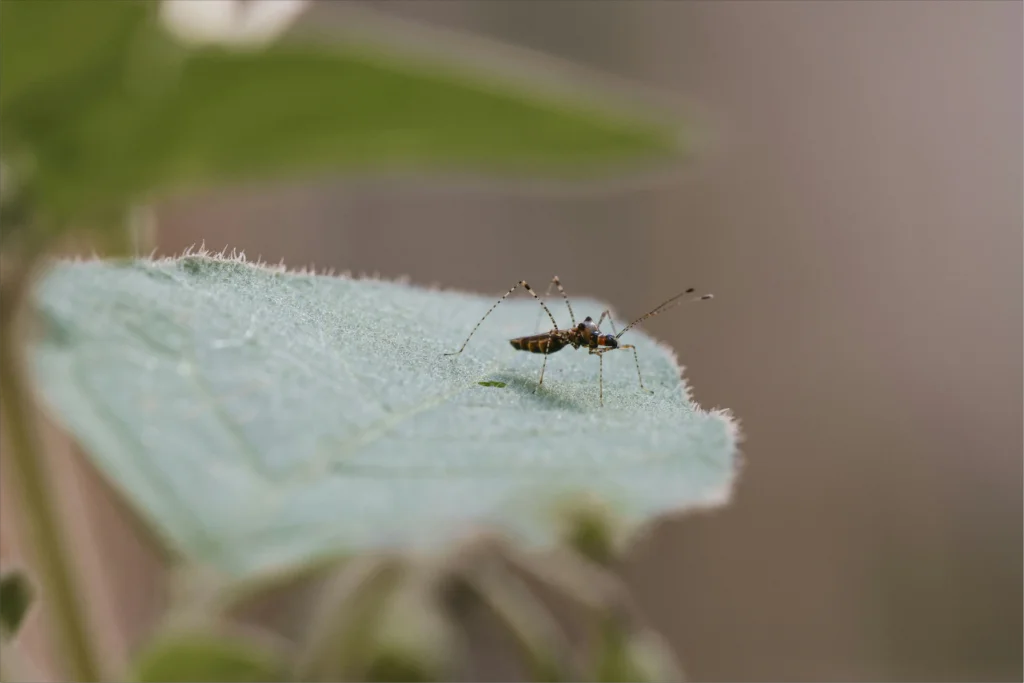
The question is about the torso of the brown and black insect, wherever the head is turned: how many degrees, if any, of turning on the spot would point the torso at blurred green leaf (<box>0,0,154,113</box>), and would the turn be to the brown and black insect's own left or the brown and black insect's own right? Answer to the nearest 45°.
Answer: approximately 180°

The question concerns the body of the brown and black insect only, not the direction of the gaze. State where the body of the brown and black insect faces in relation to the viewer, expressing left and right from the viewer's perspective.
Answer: facing to the right of the viewer

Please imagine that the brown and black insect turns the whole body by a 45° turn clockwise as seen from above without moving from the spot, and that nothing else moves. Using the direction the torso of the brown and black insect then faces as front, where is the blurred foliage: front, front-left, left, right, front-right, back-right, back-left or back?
right

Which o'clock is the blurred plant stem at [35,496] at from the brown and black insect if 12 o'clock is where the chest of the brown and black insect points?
The blurred plant stem is roughly at 6 o'clock from the brown and black insect.
